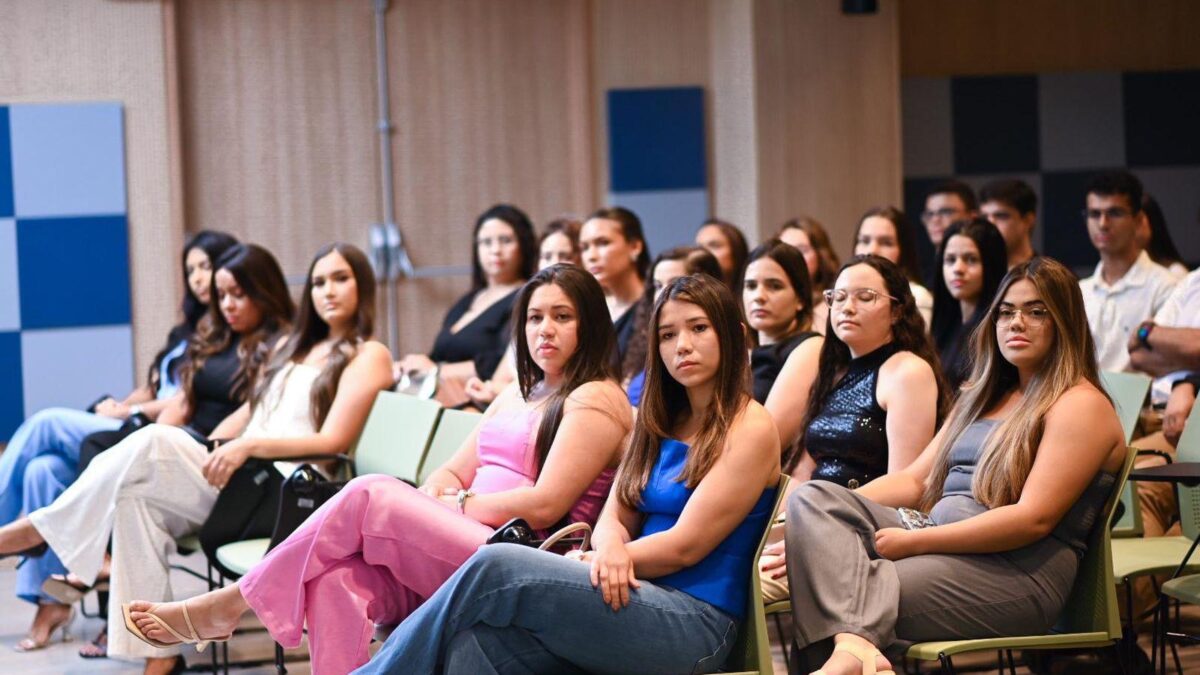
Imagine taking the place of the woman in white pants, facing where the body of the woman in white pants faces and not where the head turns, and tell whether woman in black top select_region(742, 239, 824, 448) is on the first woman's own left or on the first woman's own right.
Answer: on the first woman's own left

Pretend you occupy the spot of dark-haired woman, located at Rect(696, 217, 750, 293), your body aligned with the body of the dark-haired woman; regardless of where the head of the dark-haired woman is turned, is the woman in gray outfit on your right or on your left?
on your left

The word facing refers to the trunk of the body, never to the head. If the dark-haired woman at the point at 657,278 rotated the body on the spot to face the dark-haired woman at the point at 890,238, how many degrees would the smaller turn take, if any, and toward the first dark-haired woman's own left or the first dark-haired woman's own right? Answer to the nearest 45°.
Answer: approximately 180°

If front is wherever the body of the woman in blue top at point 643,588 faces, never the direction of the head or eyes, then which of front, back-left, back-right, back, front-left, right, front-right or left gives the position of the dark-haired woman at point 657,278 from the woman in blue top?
back-right

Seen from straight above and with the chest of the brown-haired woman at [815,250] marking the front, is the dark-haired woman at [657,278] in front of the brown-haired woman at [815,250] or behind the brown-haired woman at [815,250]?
in front

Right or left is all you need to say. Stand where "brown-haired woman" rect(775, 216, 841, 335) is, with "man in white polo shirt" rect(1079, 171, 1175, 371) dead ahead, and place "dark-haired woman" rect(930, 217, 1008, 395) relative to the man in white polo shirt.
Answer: right

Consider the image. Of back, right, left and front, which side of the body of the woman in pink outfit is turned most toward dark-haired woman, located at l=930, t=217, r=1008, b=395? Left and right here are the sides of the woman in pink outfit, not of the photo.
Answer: back

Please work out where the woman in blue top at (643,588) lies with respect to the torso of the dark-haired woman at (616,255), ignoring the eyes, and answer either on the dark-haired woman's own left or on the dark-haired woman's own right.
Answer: on the dark-haired woman's own left

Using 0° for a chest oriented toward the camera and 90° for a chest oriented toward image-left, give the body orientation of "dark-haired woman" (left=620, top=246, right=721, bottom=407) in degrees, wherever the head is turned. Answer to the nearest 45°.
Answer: approximately 45°
